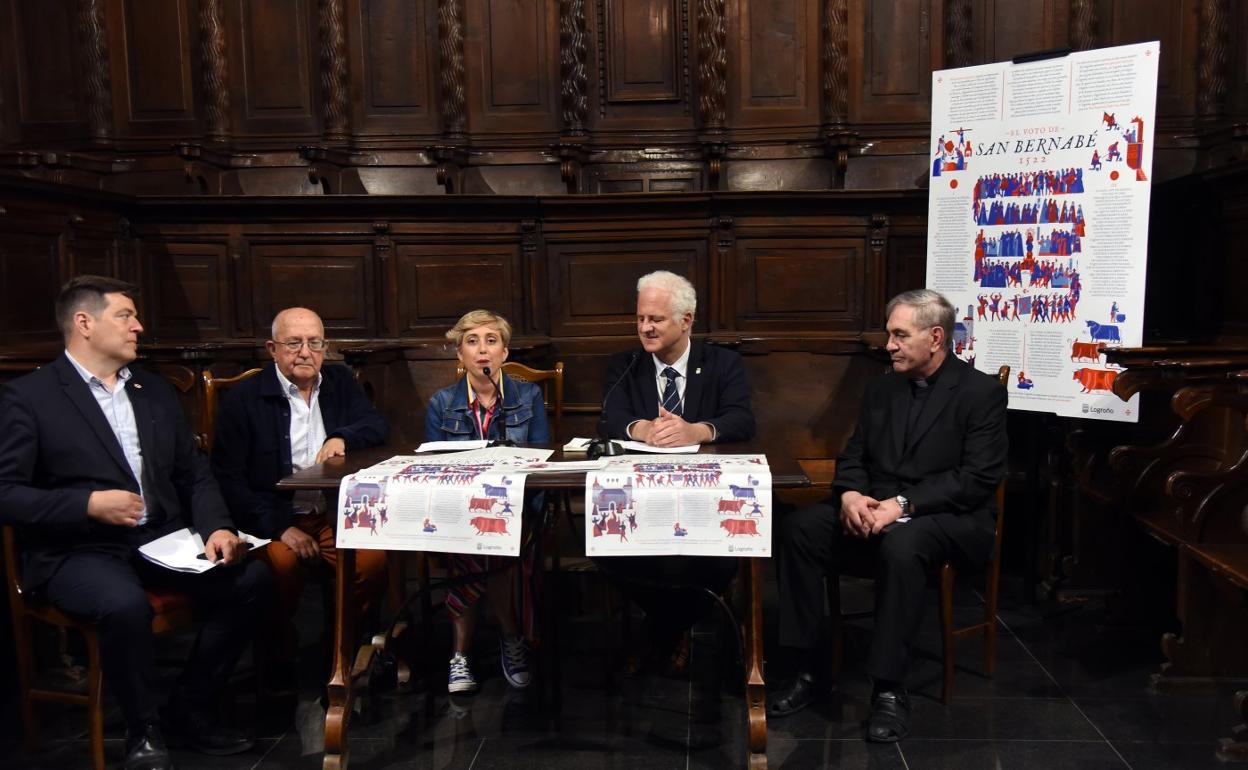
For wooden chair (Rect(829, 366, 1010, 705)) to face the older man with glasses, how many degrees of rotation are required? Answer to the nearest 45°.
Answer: approximately 45° to its right

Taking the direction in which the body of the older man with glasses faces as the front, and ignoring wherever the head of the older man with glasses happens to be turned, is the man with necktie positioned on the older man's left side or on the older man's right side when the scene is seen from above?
on the older man's left side

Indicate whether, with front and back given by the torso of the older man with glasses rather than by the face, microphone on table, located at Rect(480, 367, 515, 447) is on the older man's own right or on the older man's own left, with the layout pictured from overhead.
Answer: on the older man's own left

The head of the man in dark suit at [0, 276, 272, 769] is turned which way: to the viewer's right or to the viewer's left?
to the viewer's right

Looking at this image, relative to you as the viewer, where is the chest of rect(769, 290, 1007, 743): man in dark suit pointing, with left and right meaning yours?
facing the viewer and to the left of the viewer

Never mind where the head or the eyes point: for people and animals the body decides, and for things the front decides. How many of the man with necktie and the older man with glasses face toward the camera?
2

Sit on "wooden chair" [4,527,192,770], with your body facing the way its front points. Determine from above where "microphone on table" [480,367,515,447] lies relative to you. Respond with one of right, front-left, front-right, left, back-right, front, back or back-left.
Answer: front-left

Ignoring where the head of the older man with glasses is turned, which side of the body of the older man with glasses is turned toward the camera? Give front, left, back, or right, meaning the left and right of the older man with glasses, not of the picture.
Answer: front

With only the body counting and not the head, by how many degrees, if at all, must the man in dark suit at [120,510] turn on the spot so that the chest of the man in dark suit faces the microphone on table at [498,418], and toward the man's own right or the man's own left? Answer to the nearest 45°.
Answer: approximately 45° to the man's own left

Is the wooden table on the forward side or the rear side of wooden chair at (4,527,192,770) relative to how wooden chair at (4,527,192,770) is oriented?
on the forward side

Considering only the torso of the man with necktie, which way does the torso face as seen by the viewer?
toward the camera

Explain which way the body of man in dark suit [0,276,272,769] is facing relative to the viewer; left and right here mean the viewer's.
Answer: facing the viewer and to the right of the viewer

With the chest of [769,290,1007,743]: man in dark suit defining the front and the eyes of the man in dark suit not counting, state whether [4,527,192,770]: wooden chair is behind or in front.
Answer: in front

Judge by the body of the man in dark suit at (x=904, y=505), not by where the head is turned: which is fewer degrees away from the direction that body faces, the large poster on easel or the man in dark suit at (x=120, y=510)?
the man in dark suit
